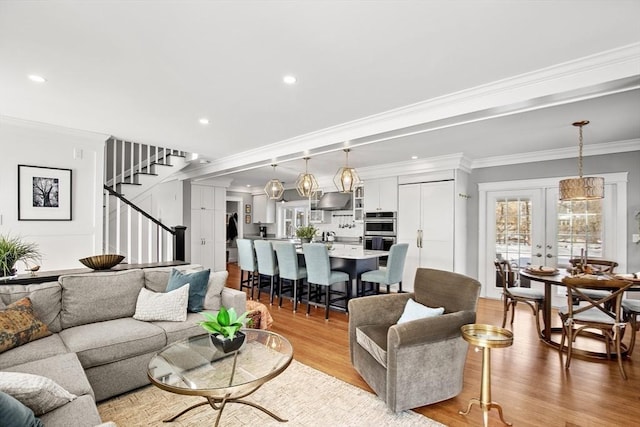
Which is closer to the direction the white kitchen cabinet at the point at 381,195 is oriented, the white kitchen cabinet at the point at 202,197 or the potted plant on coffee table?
the potted plant on coffee table

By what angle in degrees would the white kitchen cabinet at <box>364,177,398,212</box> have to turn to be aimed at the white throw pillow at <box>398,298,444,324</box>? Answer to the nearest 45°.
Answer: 0° — it already faces it

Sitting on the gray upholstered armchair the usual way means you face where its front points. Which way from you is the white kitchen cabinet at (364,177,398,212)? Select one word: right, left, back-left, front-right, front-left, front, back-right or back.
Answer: back-right

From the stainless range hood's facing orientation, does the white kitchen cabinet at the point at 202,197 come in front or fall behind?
in front

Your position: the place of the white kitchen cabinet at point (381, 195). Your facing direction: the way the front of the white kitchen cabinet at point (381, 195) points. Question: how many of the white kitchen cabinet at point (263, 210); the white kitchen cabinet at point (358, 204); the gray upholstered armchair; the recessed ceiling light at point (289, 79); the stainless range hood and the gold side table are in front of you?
3

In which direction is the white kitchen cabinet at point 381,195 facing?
toward the camera

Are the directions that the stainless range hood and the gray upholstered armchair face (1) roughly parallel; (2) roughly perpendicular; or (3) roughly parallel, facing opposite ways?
roughly parallel

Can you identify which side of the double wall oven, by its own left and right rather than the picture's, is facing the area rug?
front

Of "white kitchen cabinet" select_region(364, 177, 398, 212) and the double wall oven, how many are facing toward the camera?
2

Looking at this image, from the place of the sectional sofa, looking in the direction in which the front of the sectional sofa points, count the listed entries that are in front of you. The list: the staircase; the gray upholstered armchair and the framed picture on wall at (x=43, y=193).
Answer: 1

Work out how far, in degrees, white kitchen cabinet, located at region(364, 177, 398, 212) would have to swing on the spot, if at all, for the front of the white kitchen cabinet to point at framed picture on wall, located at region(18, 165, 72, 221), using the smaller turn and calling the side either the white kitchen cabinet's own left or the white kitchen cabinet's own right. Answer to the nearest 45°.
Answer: approximately 45° to the white kitchen cabinet's own right

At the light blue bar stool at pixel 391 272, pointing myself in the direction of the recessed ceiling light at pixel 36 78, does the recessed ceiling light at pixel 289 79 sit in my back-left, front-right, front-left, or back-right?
front-left

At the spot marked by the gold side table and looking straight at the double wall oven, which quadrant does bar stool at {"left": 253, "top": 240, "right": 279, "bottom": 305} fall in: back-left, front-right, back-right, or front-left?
front-left

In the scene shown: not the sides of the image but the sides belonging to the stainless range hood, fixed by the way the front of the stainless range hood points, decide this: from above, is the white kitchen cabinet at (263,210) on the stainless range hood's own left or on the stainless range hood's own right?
on the stainless range hood's own right

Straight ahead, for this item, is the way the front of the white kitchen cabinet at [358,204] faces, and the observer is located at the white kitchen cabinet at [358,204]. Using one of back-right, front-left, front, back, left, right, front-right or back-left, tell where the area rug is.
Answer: front-left

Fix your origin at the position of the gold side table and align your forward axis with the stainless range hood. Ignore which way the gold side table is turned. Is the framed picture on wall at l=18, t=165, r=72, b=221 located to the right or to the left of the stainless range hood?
left

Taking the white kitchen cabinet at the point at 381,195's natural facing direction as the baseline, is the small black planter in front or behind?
in front

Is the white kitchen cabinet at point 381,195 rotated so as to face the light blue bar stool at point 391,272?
yes

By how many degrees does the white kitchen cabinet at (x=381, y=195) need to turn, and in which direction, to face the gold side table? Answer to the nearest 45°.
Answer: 0° — it already faces it

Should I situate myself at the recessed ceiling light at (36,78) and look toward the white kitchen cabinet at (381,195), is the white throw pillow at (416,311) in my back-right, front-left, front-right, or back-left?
front-right
